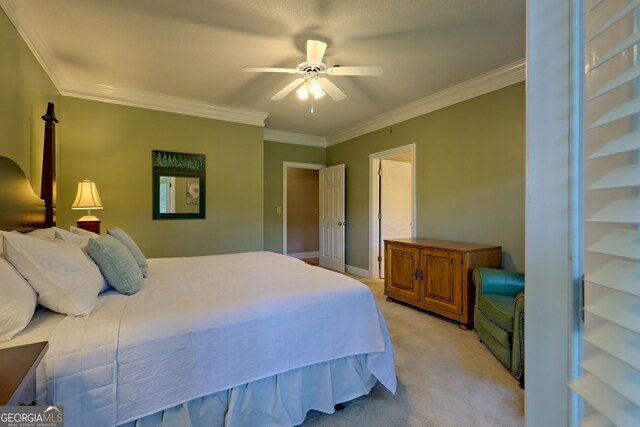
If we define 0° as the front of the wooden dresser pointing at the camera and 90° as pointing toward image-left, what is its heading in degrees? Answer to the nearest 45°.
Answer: approximately 45°

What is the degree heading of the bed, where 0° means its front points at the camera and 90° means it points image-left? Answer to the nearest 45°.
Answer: approximately 270°

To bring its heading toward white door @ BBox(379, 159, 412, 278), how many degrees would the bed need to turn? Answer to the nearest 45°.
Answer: approximately 45° to its left

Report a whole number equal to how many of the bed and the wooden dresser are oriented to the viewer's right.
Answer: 1

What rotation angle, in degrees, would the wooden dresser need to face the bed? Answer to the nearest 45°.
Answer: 0° — it already faces it

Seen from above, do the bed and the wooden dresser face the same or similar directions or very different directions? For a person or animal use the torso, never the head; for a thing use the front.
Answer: very different directions
